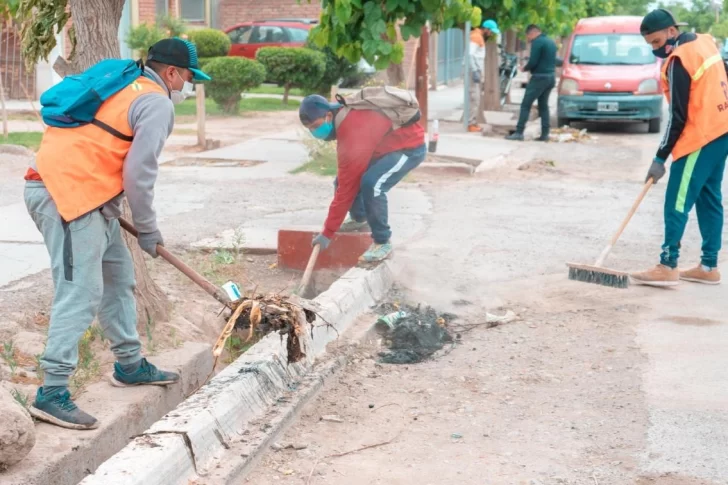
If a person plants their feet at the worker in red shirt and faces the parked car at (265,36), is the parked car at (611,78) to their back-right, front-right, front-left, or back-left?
front-right

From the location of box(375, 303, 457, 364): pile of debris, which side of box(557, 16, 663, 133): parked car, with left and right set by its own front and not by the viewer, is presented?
front

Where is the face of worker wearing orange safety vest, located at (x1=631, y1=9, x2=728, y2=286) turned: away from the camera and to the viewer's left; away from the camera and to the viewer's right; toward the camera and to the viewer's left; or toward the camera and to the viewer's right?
toward the camera and to the viewer's left

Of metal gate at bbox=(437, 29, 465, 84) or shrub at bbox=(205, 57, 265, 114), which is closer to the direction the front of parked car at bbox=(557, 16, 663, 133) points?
the shrub

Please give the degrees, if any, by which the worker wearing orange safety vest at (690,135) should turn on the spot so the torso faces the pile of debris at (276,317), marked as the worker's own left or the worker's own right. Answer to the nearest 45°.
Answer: approximately 45° to the worker's own left

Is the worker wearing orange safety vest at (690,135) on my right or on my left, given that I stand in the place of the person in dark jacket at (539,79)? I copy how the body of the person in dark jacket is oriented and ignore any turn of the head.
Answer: on my left

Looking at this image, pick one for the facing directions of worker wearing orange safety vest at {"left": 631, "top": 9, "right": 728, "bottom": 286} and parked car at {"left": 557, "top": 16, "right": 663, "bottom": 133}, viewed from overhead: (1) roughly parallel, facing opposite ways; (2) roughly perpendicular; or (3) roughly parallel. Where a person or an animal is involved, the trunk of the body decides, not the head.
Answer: roughly perpendicular

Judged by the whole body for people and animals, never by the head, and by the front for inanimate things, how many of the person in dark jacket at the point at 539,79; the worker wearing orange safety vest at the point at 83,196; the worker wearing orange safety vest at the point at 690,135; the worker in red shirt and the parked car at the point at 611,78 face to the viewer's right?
1

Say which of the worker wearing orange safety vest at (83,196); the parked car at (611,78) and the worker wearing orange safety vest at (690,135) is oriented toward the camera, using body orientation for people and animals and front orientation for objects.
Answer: the parked car

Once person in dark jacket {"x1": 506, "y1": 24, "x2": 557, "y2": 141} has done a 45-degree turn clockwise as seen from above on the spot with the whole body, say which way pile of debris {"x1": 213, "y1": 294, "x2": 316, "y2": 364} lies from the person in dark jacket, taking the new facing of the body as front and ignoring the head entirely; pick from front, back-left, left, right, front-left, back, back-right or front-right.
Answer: back-left

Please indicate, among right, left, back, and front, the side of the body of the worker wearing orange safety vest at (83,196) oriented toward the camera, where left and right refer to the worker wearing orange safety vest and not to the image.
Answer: right

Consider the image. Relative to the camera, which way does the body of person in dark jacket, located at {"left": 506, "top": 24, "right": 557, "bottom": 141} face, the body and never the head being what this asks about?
to the viewer's left

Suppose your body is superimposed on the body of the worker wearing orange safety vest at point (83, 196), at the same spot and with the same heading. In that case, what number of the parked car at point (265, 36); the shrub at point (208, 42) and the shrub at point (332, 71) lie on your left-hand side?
3

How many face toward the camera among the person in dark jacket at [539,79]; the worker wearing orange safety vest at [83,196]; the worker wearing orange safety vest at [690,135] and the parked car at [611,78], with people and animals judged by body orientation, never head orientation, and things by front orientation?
1

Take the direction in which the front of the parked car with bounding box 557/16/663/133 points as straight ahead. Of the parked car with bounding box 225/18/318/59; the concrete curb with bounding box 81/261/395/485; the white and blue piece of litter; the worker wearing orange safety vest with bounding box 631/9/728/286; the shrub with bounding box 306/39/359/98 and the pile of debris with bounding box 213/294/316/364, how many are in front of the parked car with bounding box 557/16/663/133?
4

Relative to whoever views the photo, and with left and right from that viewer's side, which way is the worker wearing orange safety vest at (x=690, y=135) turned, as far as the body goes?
facing to the left of the viewer

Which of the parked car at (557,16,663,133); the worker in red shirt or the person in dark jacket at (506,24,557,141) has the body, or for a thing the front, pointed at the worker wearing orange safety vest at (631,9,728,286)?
the parked car

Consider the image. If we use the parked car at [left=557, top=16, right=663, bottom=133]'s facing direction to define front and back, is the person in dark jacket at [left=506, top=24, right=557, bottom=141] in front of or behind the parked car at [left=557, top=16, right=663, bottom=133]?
in front

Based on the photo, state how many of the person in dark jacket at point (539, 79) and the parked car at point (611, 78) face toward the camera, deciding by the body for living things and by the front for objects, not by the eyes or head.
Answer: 1

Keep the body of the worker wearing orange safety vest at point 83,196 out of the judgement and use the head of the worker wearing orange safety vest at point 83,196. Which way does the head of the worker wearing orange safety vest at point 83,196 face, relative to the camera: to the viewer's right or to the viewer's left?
to the viewer's right
